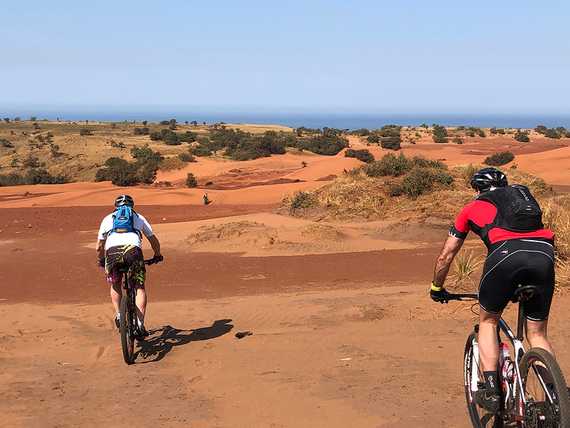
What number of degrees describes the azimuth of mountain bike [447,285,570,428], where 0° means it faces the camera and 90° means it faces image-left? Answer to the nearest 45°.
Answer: approximately 135°

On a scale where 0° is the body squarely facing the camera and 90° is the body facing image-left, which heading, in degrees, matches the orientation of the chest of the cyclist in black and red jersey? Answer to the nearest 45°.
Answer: approximately 135°

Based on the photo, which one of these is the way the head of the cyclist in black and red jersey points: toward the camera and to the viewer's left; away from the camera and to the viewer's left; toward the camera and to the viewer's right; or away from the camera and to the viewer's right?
away from the camera and to the viewer's left

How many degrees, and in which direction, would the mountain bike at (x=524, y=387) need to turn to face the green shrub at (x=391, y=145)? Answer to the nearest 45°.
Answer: approximately 45° to its right

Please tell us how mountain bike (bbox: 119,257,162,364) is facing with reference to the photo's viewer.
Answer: facing away from the viewer

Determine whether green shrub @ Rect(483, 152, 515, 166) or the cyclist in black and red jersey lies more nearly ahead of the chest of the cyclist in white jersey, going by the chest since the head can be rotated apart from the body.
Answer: the green shrub

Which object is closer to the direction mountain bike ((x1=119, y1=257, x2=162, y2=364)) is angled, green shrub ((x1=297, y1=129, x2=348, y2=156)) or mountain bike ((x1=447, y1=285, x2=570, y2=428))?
the green shrub

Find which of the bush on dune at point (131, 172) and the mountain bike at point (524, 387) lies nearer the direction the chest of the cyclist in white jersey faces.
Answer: the bush on dune

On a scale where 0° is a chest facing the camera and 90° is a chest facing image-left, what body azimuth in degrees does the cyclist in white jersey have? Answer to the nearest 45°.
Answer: approximately 180°

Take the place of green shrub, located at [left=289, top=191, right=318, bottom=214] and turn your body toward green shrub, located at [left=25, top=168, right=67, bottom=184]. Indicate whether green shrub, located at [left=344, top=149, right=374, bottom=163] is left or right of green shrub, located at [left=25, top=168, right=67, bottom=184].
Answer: right

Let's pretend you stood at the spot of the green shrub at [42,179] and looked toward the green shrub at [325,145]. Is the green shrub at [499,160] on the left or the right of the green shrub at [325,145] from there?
right

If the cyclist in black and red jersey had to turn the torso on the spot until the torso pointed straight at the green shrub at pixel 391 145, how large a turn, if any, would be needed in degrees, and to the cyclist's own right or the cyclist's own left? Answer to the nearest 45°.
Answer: approximately 45° to the cyclist's own right
